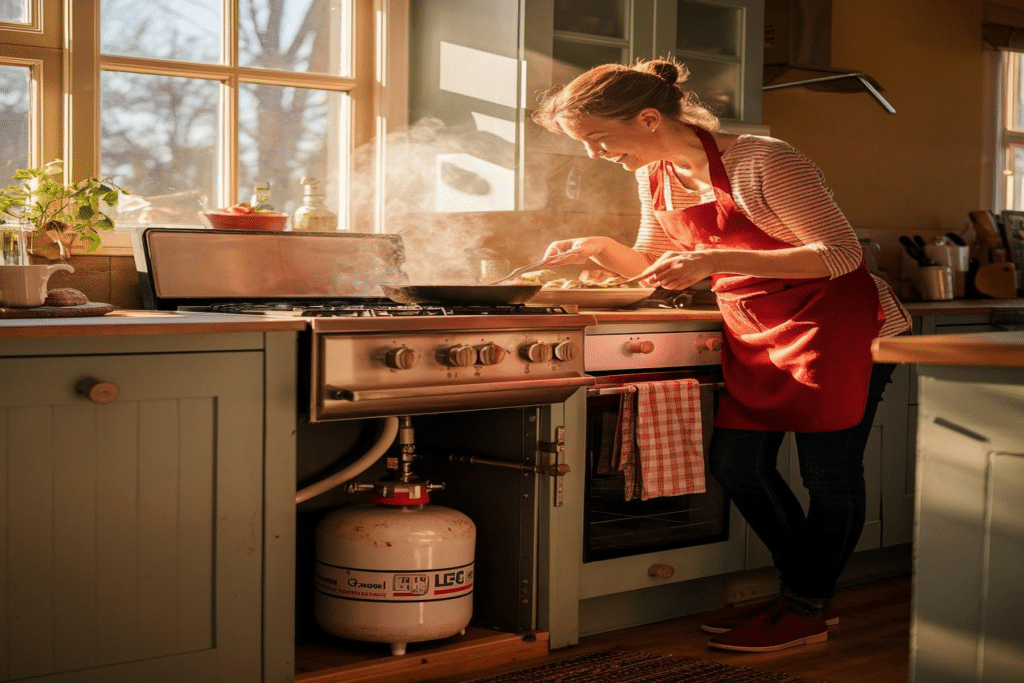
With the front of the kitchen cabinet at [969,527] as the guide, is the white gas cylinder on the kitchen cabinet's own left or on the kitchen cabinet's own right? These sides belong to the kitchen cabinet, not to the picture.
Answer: on the kitchen cabinet's own right

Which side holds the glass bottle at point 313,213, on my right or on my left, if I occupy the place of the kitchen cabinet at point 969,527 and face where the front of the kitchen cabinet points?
on my right

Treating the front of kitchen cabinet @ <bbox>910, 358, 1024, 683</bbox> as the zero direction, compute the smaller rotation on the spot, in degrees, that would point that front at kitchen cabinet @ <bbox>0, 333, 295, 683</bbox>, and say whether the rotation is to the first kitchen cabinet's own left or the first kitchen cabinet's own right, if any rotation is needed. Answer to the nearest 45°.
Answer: approximately 90° to the first kitchen cabinet's own right

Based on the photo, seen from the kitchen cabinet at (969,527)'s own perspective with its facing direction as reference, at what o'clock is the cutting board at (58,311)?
The cutting board is roughly at 3 o'clock from the kitchen cabinet.

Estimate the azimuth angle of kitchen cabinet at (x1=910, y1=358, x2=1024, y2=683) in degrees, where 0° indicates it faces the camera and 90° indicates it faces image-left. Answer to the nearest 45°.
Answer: approximately 0°

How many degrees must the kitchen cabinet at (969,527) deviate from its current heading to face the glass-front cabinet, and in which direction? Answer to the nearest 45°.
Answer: approximately 135° to its right

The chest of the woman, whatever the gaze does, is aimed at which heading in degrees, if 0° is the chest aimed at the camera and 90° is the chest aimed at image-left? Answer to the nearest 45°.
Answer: approximately 45°

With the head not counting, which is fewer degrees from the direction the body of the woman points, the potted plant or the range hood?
the potted plant
